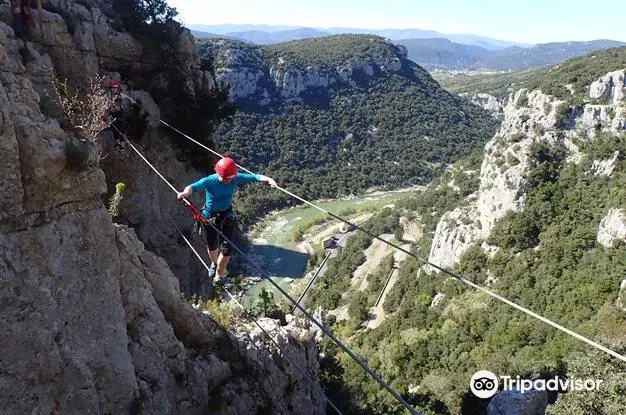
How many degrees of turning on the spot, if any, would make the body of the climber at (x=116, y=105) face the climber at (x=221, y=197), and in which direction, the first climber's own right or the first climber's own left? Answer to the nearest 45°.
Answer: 0° — they already face them

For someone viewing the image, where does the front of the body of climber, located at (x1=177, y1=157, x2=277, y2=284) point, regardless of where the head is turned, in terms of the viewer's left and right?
facing the viewer

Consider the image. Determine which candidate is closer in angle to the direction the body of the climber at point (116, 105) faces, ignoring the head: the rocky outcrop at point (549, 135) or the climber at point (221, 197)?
the climber

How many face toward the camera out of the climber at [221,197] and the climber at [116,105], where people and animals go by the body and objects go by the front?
2

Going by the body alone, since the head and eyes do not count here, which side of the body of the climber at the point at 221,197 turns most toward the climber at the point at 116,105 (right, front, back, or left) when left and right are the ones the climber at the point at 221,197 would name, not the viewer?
back

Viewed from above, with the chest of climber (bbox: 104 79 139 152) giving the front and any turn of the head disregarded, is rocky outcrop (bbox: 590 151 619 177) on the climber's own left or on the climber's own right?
on the climber's own left

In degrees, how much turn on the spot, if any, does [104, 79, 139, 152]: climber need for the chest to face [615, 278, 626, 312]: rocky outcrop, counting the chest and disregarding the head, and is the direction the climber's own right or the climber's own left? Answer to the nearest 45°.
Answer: approximately 90° to the climber's own left

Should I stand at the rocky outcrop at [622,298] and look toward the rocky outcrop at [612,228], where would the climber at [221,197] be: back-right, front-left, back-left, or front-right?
back-left

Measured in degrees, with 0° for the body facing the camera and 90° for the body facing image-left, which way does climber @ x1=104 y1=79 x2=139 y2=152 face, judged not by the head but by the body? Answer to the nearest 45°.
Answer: approximately 0°
